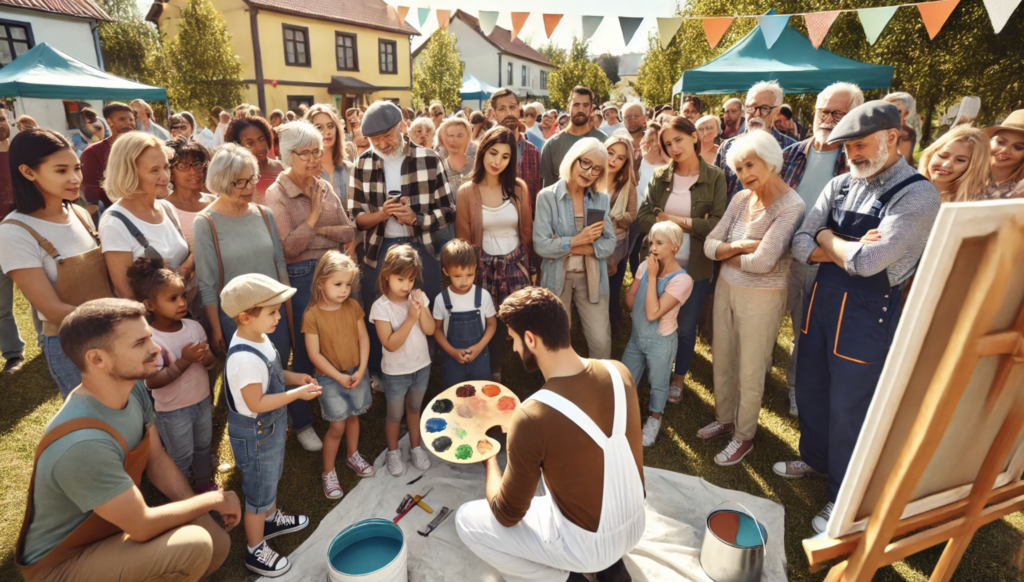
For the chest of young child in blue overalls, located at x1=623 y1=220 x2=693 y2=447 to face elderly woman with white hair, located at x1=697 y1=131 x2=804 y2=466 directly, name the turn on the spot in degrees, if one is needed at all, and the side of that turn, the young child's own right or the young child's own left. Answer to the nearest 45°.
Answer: approximately 135° to the young child's own left

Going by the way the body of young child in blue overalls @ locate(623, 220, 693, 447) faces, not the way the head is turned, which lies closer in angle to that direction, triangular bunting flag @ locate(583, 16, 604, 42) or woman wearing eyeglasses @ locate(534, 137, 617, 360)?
the woman wearing eyeglasses

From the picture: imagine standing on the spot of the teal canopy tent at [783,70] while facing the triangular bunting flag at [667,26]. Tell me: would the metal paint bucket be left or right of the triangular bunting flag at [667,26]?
left

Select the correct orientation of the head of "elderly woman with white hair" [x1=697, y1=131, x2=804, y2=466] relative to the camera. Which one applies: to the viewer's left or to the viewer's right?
to the viewer's left

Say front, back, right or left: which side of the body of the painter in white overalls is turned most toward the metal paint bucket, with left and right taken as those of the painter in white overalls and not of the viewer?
right

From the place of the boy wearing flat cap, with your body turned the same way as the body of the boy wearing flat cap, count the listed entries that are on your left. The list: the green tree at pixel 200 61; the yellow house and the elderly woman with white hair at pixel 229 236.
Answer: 3

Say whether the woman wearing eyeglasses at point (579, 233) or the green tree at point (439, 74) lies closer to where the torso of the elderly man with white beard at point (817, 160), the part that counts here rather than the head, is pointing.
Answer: the woman wearing eyeglasses

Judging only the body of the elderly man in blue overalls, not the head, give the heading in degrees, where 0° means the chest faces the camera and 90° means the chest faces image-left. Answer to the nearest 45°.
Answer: approximately 45°

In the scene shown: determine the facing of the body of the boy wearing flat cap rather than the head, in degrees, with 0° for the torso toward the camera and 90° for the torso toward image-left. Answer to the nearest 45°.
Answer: approximately 270°
